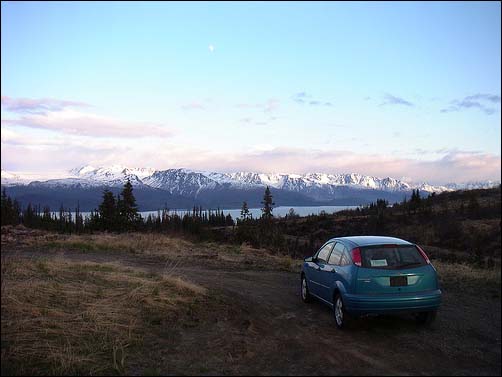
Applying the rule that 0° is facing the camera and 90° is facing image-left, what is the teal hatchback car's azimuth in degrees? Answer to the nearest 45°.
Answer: approximately 135°
